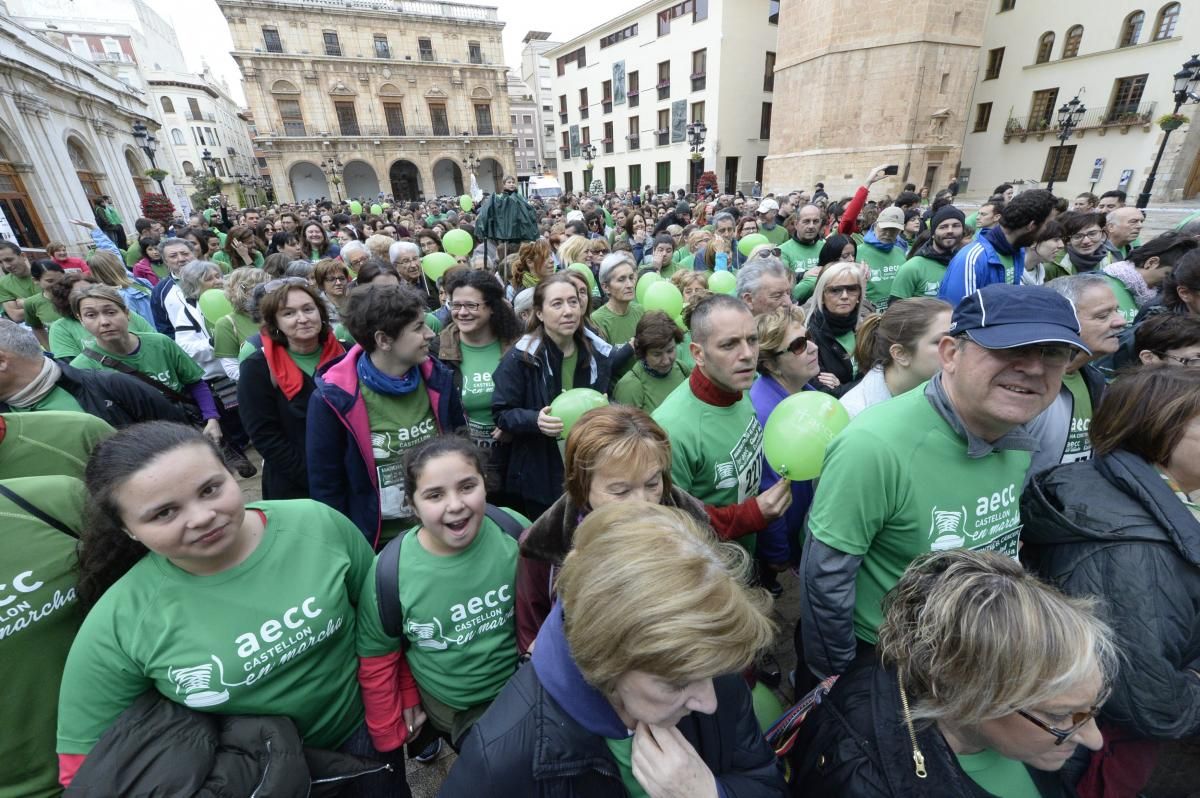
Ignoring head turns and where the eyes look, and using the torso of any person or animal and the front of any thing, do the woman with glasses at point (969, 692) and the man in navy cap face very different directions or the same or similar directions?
same or similar directions

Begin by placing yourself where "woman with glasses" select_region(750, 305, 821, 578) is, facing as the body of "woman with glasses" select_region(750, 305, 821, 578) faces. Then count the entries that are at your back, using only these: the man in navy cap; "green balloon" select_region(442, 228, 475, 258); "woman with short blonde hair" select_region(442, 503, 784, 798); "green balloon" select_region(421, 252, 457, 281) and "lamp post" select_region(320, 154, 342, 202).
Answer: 3

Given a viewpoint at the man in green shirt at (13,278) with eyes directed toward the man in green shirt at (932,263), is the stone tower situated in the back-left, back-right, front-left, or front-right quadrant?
front-left

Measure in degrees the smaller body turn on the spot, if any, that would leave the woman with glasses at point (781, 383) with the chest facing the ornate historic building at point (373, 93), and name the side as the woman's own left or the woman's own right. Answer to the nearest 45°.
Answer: approximately 180°

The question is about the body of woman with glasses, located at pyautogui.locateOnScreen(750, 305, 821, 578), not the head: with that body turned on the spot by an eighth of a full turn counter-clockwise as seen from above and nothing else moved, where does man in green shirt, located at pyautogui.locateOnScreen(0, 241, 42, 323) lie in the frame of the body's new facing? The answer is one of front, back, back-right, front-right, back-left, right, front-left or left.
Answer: back

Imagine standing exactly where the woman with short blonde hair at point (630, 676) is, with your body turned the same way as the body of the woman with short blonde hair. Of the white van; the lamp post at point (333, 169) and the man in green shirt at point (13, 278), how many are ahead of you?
0

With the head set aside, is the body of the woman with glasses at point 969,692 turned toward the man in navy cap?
no

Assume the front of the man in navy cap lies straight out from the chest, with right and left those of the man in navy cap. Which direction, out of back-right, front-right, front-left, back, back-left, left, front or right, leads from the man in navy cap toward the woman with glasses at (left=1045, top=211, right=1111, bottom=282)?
back-left

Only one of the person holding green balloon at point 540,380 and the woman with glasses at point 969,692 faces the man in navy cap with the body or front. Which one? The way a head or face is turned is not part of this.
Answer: the person holding green balloon

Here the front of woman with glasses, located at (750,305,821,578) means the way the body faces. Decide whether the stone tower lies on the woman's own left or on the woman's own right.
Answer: on the woman's own left

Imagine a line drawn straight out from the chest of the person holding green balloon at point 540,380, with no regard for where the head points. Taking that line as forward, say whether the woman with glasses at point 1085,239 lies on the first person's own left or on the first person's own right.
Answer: on the first person's own left

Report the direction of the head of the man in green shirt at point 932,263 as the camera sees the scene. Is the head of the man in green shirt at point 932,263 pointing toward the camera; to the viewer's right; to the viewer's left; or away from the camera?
toward the camera

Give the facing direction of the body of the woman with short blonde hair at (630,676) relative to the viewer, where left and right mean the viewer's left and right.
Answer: facing the viewer and to the right of the viewer

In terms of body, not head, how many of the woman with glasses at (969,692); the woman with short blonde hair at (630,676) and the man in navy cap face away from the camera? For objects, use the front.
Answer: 0

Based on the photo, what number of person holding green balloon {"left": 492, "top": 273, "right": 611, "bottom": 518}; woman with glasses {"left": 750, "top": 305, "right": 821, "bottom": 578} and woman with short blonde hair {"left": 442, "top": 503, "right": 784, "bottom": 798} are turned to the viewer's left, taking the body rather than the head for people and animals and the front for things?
0

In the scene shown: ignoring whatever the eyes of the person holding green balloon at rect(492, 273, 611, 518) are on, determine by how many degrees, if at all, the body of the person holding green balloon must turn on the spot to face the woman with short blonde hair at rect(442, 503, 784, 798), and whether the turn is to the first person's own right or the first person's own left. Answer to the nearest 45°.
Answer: approximately 45° to the first person's own right
